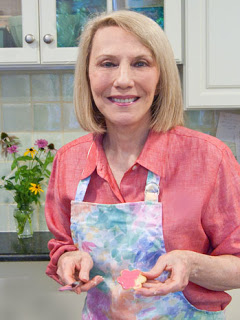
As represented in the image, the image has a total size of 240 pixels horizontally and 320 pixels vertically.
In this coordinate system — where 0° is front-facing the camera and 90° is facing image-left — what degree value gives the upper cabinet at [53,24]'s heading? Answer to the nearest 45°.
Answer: approximately 0°

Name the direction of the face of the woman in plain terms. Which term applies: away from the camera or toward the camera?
toward the camera

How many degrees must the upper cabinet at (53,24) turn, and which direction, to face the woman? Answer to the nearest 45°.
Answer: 0° — it already faces them
